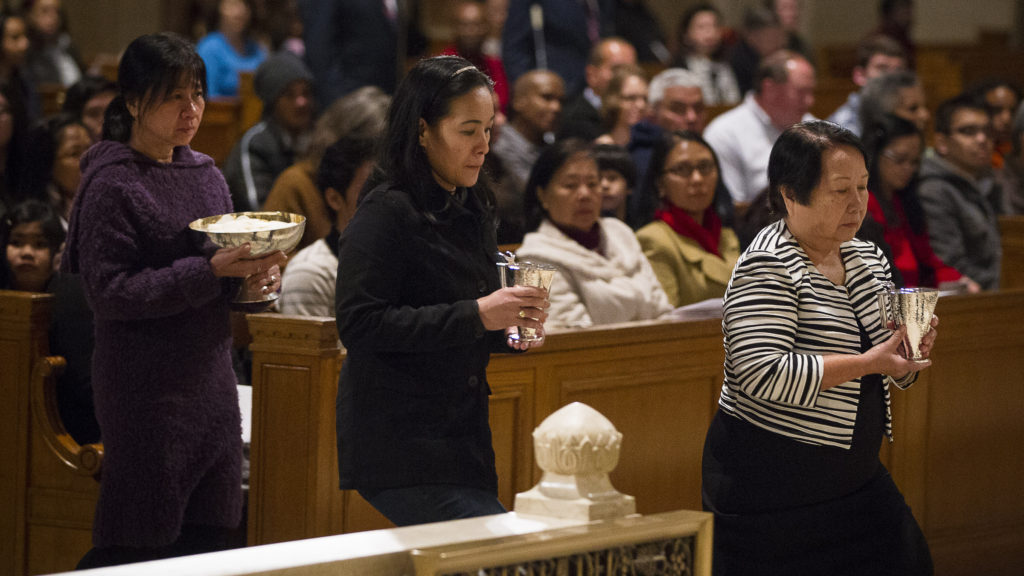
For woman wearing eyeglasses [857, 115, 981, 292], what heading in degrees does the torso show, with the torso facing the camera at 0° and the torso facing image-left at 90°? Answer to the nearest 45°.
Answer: approximately 315°

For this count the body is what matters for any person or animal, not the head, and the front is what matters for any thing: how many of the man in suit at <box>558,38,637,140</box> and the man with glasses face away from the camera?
0

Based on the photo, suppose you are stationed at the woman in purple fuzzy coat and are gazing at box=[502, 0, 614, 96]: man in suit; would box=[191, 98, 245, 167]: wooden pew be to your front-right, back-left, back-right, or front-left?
front-left

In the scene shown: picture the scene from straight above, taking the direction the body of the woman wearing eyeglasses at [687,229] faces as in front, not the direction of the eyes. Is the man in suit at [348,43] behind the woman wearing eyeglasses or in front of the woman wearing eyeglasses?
behind

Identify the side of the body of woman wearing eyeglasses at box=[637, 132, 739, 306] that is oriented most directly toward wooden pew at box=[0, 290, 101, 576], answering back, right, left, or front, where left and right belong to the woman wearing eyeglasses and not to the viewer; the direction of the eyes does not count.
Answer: right

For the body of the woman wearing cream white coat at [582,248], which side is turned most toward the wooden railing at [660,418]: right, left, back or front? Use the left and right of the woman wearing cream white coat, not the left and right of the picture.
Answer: front

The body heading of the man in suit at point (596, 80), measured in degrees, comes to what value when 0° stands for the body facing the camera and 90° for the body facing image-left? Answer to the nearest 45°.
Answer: approximately 315°

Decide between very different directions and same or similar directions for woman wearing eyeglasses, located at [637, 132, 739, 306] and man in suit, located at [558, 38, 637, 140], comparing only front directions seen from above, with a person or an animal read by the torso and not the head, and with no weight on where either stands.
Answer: same or similar directions

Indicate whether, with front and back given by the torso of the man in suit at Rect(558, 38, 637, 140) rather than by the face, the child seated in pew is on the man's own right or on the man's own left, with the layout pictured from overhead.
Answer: on the man's own right

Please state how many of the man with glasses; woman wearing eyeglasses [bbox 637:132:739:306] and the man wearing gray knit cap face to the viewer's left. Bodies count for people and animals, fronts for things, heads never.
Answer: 0

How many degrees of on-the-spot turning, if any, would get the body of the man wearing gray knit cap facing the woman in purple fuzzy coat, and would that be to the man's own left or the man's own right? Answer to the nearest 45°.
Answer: approximately 45° to the man's own right

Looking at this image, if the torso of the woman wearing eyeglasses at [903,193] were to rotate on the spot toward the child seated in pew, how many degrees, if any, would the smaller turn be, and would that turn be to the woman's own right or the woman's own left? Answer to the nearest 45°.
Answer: approximately 90° to the woman's own right

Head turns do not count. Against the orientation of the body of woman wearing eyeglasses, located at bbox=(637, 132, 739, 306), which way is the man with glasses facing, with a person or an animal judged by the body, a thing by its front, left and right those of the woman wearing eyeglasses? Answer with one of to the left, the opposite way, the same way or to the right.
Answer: the same way

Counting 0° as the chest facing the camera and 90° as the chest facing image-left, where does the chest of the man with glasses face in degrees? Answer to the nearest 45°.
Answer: approximately 315°

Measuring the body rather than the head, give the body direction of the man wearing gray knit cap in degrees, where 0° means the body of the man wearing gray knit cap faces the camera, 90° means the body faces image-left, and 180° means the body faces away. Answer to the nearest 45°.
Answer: approximately 315°
